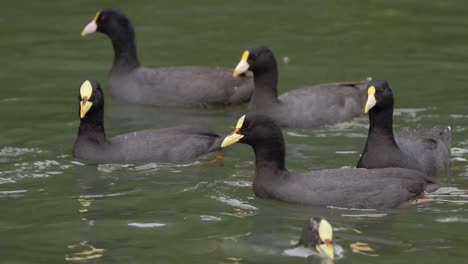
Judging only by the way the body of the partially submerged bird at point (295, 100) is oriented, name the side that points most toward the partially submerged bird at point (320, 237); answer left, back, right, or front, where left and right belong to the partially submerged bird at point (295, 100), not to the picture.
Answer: left

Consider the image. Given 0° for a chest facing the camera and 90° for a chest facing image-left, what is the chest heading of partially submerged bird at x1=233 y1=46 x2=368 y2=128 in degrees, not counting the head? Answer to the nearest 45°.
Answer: approximately 90°
